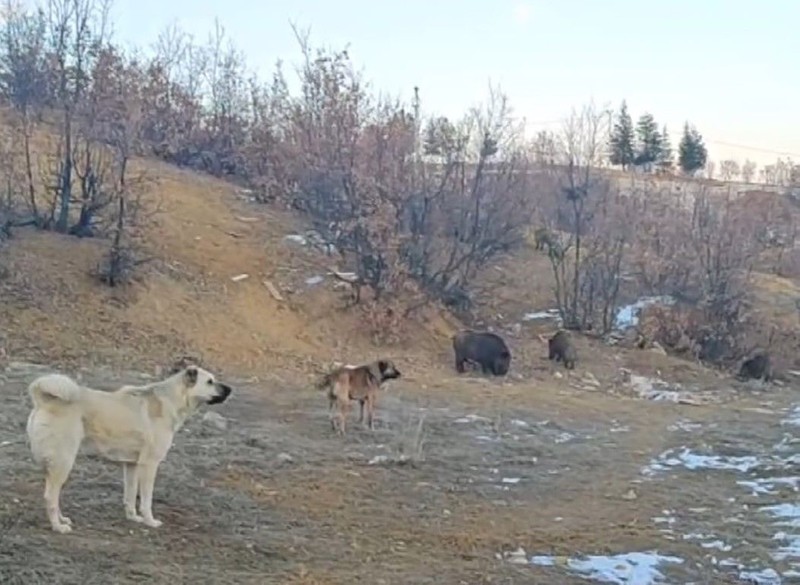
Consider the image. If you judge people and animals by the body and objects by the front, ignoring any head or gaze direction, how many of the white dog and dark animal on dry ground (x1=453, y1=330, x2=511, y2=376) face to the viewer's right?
2

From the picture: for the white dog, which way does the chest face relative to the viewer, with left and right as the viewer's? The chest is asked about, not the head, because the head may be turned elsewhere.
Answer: facing to the right of the viewer

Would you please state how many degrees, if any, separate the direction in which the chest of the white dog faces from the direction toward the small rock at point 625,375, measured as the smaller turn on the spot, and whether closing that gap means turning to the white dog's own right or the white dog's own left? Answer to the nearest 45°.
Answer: approximately 45° to the white dog's own left

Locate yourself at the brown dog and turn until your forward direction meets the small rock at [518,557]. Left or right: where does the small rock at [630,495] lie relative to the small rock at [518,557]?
left

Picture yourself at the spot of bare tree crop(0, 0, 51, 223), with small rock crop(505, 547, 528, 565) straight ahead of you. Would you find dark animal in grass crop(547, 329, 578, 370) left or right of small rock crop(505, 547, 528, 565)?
left

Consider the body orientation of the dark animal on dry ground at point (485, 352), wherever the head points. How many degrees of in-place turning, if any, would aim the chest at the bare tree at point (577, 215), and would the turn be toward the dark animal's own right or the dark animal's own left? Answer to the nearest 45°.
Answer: approximately 90° to the dark animal's own left

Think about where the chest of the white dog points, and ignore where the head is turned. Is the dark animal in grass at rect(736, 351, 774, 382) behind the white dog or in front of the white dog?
in front

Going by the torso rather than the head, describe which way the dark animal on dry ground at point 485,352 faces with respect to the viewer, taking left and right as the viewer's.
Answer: facing to the right of the viewer
